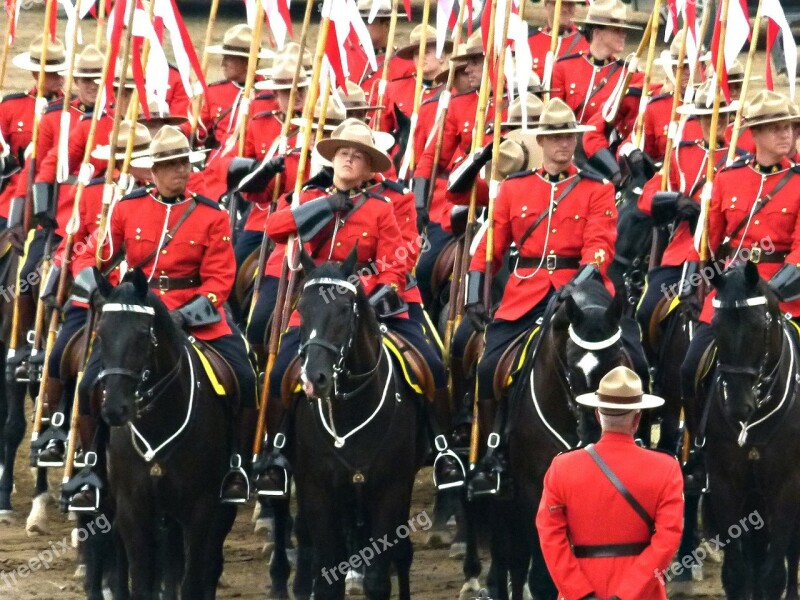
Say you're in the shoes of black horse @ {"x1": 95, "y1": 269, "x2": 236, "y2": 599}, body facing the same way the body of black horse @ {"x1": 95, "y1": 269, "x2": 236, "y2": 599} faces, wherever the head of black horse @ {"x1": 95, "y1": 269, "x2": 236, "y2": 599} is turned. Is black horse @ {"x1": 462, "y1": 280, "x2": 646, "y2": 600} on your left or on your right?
on your left

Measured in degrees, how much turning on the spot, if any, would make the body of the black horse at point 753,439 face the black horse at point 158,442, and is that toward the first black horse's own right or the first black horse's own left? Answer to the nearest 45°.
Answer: approximately 90° to the first black horse's own right

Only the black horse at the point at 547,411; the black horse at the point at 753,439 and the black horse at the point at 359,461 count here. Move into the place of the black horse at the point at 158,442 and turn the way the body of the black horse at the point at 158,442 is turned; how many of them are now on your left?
3

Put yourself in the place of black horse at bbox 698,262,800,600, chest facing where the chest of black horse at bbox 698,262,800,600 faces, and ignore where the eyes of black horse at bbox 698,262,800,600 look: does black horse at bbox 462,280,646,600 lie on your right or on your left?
on your right

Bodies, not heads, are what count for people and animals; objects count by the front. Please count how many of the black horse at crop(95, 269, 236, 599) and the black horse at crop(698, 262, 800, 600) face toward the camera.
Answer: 2

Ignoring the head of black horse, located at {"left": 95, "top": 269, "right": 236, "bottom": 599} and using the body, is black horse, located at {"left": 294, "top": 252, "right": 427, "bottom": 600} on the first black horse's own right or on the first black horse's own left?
on the first black horse's own left

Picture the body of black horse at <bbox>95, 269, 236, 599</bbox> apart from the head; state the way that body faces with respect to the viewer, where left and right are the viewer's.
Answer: facing the viewer

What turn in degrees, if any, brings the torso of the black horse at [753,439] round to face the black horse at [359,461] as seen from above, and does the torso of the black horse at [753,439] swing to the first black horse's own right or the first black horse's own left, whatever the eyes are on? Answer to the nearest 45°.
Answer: approximately 90° to the first black horse's own right

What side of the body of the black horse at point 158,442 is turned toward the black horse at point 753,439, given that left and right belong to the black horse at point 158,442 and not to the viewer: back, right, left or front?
left
